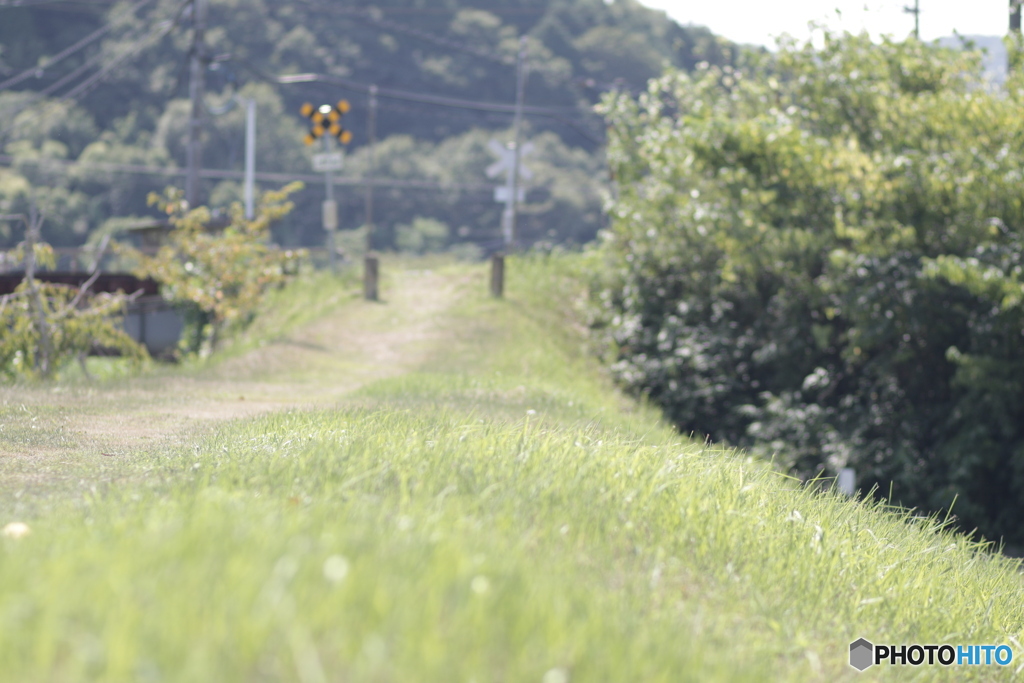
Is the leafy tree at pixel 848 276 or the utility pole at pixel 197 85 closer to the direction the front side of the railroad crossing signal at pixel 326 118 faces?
the leafy tree

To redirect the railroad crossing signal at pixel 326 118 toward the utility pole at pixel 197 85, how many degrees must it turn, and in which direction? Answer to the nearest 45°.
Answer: approximately 135° to its right

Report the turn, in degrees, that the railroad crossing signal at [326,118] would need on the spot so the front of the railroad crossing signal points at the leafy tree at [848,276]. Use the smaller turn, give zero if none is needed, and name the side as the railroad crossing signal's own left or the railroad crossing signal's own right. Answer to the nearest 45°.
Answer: approximately 45° to the railroad crossing signal's own left

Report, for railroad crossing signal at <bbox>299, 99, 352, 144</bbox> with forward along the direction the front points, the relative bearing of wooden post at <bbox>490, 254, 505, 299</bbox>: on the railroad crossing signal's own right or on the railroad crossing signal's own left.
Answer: on the railroad crossing signal's own left

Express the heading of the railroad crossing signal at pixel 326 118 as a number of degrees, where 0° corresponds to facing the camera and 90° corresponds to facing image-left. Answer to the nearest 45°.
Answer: approximately 0°

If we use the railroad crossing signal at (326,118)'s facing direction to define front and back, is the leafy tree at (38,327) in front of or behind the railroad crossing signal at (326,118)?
in front
